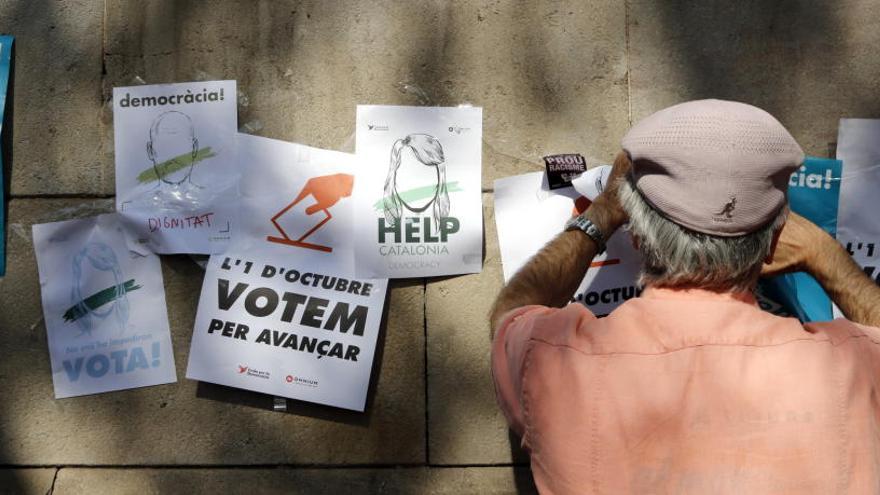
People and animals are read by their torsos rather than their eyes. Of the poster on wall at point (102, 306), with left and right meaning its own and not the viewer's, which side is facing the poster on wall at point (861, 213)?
left

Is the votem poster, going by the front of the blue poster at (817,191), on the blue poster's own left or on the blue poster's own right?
on the blue poster's own right

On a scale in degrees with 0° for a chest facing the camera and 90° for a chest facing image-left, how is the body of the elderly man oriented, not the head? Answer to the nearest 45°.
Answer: approximately 180°

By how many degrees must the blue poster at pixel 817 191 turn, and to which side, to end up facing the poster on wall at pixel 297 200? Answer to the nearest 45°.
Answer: approximately 90° to its right

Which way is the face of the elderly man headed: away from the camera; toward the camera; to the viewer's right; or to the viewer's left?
away from the camera

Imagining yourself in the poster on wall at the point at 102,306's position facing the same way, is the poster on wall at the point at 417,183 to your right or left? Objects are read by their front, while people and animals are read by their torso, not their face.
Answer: on your left
